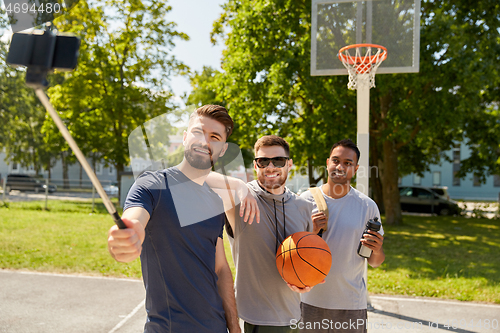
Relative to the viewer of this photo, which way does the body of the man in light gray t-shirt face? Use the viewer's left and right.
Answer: facing the viewer and to the left of the viewer

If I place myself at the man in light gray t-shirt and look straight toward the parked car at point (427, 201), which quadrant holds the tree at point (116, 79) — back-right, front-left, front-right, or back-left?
front-left

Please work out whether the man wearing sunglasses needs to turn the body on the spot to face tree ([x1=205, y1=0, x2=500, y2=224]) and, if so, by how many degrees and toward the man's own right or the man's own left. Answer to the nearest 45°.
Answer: approximately 180°

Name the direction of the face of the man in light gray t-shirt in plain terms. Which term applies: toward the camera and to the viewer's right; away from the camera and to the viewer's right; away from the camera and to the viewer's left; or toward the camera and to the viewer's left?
toward the camera and to the viewer's left

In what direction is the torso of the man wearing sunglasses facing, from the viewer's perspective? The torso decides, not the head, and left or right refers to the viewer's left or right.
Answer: facing the viewer

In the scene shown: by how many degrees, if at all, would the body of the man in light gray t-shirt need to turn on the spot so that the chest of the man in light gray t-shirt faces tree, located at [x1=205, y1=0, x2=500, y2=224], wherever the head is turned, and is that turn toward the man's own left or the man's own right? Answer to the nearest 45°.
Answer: approximately 135° to the man's own right

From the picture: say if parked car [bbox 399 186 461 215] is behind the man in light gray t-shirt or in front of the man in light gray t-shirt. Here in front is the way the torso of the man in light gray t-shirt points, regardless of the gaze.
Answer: behind

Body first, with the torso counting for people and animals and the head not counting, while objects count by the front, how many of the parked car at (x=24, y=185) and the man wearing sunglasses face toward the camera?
1

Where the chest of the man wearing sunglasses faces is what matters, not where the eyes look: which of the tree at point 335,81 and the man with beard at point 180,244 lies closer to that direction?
the man with beard
